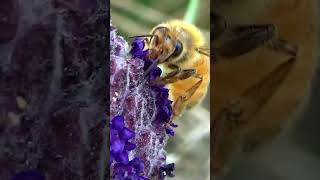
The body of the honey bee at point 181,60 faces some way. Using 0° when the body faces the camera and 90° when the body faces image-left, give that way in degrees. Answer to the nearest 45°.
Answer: approximately 45°
